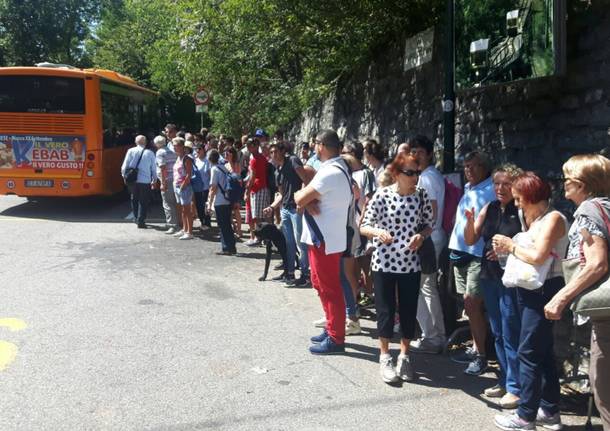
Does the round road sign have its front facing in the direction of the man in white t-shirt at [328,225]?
yes

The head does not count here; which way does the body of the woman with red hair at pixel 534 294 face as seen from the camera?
to the viewer's left

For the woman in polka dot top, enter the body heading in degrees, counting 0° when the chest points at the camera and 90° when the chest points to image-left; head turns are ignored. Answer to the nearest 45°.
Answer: approximately 0°

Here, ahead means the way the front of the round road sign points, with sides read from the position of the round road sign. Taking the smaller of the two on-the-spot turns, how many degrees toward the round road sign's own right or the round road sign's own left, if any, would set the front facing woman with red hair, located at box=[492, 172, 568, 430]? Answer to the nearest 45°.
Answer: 0° — it already faces them

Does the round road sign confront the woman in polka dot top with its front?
yes

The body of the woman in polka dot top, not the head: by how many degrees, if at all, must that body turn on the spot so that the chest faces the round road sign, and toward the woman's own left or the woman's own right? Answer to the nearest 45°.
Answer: approximately 135° to the woman's own right

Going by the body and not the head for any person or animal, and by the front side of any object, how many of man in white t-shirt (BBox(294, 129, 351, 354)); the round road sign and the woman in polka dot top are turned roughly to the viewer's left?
1

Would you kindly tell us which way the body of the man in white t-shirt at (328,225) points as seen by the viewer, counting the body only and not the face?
to the viewer's left

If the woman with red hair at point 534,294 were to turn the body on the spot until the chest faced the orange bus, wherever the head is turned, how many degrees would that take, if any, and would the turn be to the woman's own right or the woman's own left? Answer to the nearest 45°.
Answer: approximately 45° to the woman's own right
